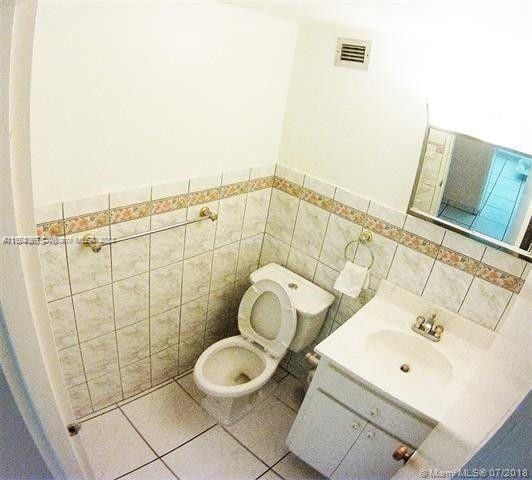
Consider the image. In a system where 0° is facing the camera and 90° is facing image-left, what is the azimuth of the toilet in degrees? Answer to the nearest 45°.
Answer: approximately 45°

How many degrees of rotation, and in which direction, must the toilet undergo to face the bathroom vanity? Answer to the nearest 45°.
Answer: approximately 90° to its left
